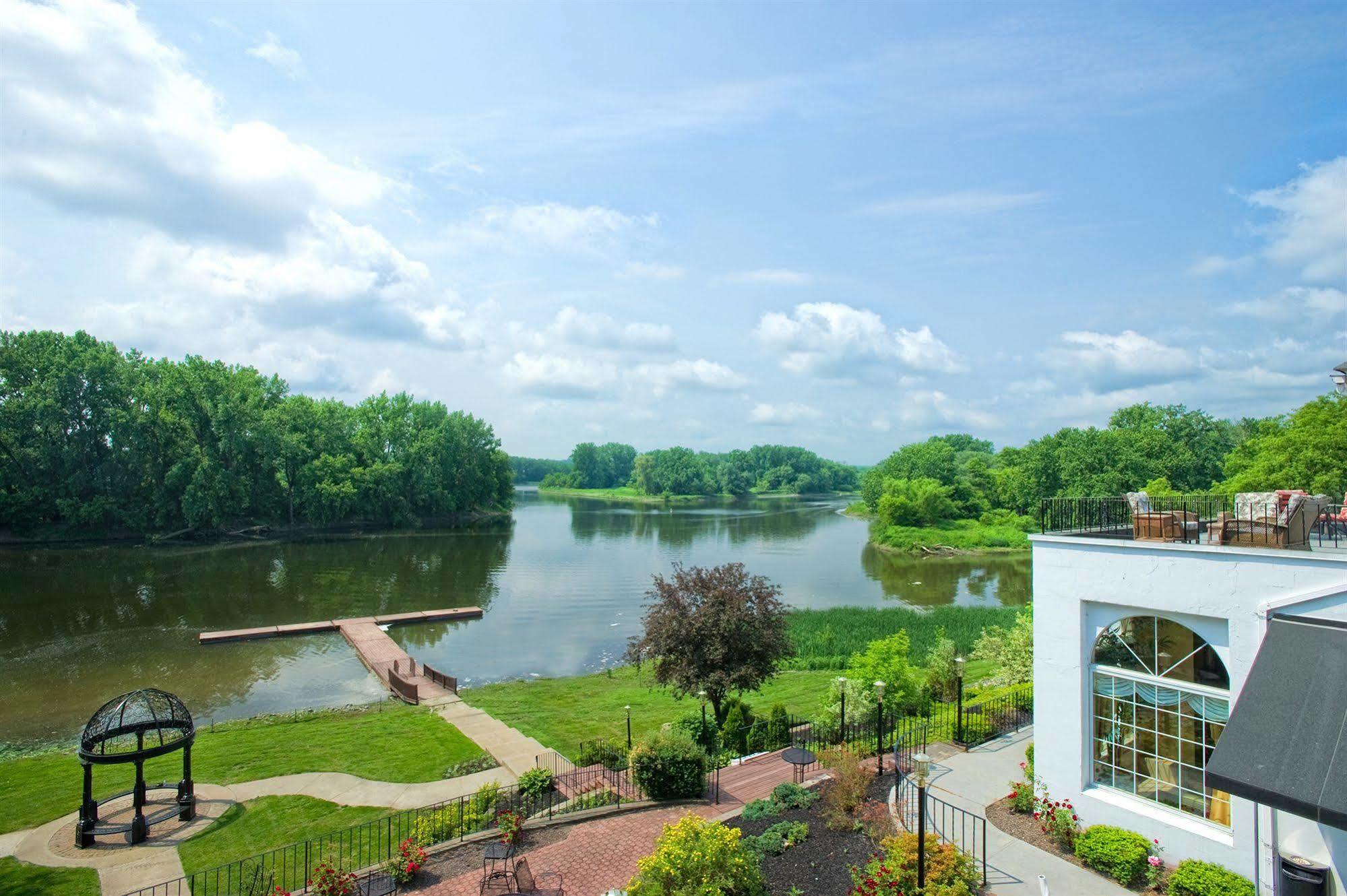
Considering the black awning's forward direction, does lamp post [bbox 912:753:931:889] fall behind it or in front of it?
in front

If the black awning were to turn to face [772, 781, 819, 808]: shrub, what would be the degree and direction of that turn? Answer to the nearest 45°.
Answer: approximately 45° to its right

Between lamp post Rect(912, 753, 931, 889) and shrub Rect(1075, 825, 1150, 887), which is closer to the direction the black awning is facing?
the lamp post

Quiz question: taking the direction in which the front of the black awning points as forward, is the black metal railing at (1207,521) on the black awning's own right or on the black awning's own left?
on the black awning's own right

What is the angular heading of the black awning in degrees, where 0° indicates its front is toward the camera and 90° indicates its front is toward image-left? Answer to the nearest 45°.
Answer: approximately 45°

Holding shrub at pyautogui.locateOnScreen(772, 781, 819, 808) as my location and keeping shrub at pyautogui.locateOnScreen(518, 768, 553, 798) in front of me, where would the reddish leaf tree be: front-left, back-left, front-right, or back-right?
front-right

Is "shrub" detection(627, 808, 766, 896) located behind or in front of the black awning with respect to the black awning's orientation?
in front

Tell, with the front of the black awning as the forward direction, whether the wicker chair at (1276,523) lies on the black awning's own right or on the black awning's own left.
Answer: on the black awning's own right

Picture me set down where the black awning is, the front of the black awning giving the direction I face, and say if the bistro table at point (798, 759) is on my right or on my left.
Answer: on my right

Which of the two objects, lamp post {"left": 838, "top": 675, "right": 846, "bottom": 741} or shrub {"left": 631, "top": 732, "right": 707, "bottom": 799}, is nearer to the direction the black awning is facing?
the shrub

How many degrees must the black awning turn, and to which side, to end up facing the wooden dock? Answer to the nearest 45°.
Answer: approximately 45° to its right

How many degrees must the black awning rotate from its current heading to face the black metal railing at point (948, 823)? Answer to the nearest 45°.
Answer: approximately 45° to its right
